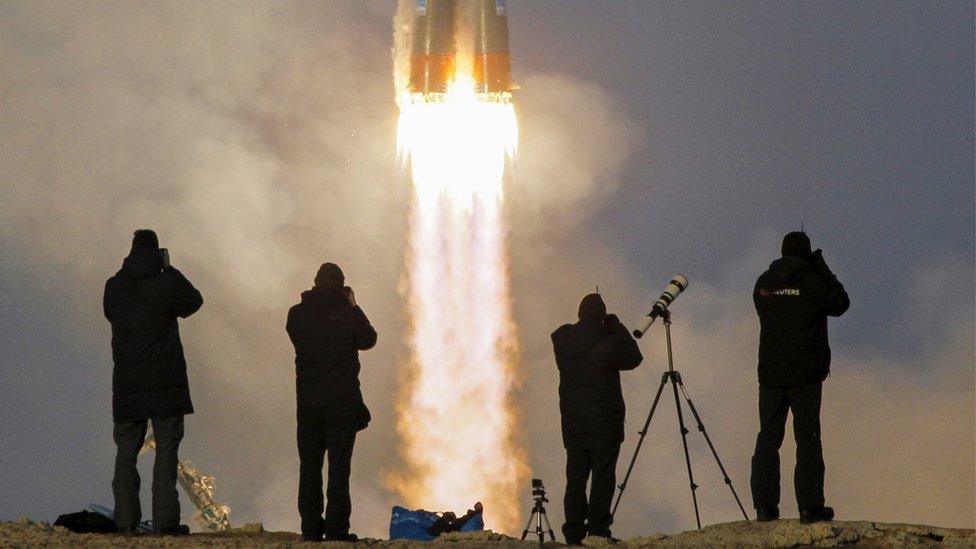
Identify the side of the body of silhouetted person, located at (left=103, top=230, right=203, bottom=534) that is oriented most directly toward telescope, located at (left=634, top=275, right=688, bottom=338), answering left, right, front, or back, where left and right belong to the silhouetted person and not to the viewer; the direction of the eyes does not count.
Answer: right

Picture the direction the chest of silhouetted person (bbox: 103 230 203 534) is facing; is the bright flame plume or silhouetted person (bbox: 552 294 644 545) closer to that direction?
the bright flame plume

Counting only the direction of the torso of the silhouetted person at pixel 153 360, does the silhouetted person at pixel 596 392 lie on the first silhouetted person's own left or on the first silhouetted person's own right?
on the first silhouetted person's own right

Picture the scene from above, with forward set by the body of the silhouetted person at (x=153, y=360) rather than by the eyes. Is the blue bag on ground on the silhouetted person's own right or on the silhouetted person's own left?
on the silhouetted person's own right

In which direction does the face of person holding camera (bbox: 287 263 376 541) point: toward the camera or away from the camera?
away from the camera

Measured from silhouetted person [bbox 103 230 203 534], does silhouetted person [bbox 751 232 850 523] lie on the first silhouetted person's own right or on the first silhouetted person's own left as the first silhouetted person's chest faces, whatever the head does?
on the first silhouetted person's own right

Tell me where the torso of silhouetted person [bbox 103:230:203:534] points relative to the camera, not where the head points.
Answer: away from the camera
